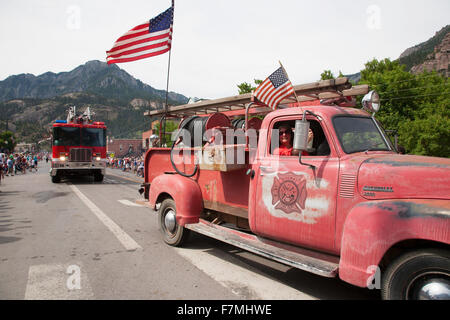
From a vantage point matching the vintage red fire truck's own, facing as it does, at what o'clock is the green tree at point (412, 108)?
The green tree is roughly at 8 o'clock from the vintage red fire truck.

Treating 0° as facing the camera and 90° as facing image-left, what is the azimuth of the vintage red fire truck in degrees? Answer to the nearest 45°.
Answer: approximately 315°

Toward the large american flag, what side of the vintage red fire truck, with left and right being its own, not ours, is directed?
back
